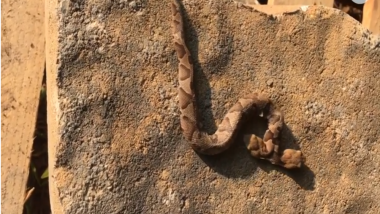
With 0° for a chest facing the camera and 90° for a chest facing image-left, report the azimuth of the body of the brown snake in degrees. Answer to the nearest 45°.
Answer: approximately 270°

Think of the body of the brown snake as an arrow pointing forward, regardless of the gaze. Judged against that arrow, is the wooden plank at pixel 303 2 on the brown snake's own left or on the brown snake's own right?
on the brown snake's own left
